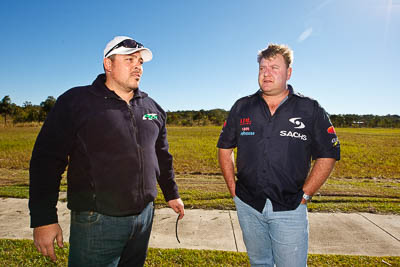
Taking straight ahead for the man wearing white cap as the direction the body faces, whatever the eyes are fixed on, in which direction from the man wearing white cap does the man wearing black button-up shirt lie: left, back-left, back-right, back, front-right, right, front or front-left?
front-left

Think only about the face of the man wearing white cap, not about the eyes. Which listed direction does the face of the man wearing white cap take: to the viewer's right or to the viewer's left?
to the viewer's right

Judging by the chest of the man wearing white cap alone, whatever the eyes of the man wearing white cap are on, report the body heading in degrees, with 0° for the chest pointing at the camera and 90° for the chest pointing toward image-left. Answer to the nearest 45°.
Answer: approximately 315°
